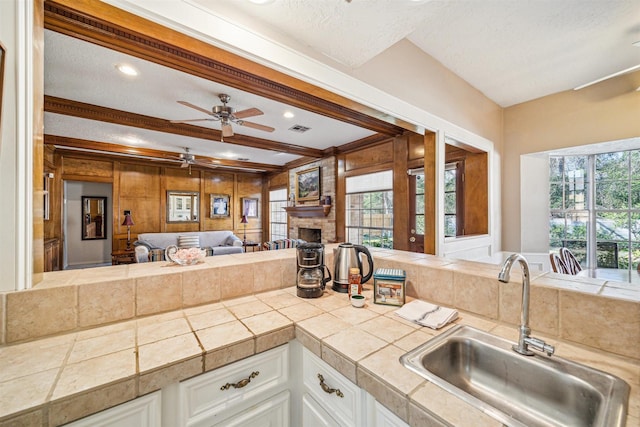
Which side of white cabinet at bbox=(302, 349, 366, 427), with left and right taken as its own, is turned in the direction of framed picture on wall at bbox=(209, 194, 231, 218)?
right

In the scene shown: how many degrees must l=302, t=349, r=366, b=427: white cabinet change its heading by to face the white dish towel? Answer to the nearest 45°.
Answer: approximately 180°

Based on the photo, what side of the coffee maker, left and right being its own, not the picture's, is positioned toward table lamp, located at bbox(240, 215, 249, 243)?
back

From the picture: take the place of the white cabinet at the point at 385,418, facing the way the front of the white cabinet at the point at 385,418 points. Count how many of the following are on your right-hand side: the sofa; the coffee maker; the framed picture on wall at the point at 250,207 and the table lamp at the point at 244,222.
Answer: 4

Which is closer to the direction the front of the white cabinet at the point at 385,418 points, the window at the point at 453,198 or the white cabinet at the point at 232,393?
the white cabinet

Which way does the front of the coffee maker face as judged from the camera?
facing the viewer

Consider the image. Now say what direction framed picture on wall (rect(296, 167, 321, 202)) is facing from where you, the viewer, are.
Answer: facing the viewer and to the left of the viewer

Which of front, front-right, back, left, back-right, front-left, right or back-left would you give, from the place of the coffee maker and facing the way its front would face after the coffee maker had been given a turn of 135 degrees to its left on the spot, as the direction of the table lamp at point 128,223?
left

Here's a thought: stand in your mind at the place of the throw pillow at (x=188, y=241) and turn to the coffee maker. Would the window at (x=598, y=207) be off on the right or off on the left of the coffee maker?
left

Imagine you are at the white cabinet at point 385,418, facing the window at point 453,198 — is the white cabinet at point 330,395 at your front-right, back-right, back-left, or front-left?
front-left

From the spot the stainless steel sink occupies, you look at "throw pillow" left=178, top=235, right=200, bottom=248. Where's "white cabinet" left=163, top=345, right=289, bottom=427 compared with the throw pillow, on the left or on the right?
left

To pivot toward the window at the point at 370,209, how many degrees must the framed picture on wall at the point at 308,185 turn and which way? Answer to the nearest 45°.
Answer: approximately 90° to its left

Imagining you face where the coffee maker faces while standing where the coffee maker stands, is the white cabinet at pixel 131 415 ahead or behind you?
ahead

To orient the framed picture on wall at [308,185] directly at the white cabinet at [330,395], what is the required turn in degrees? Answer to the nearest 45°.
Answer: approximately 45° to its left

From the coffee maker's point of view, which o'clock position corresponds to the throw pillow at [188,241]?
The throw pillow is roughly at 5 o'clock from the coffee maker.
